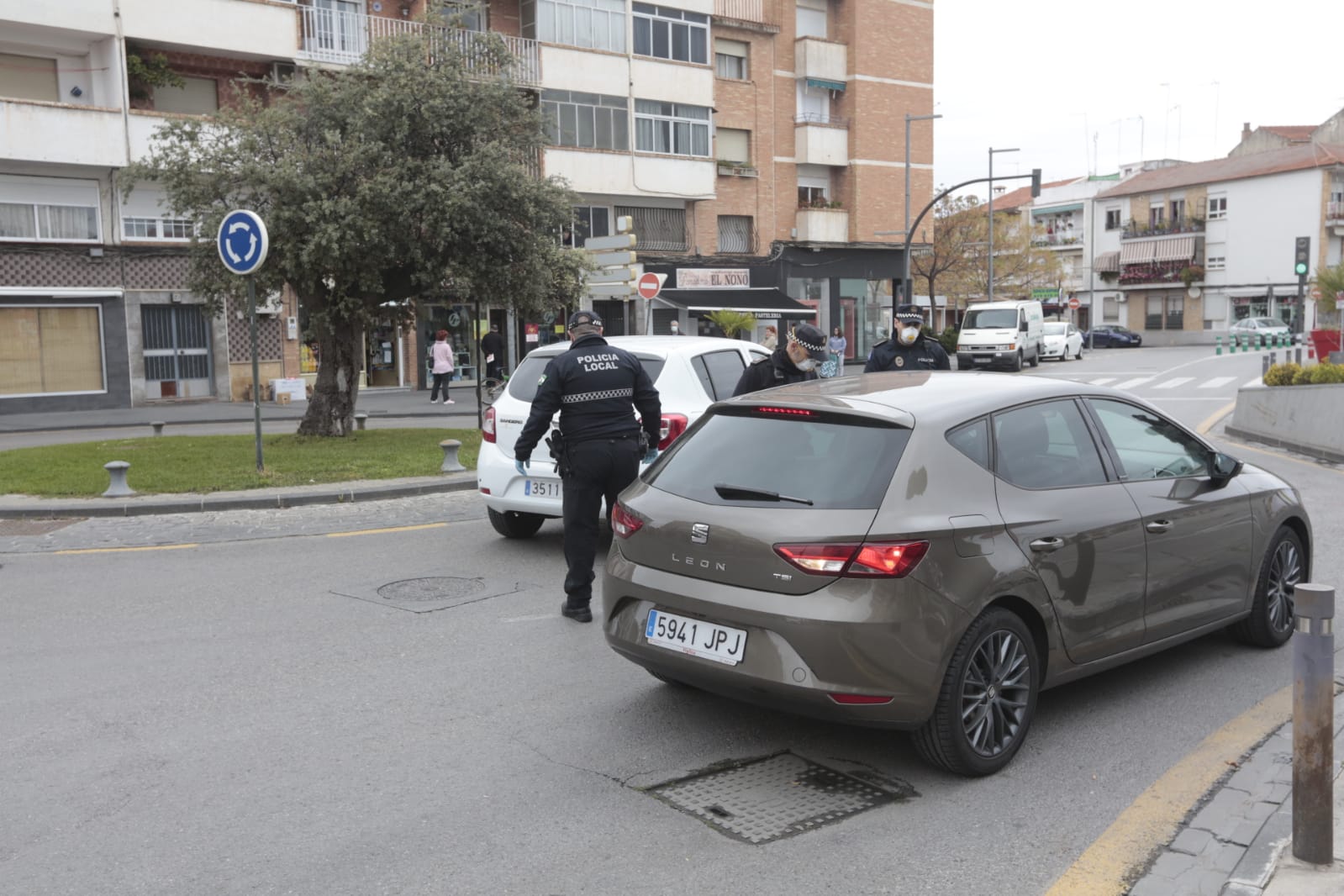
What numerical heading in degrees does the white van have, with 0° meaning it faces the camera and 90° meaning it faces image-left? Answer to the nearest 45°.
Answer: approximately 45°

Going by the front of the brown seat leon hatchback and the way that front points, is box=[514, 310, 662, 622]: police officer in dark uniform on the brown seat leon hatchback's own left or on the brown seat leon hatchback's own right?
on the brown seat leon hatchback's own left

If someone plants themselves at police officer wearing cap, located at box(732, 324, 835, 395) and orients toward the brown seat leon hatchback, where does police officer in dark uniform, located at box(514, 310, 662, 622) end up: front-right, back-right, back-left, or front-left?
front-right

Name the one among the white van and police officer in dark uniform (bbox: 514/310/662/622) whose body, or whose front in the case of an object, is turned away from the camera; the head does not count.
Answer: the police officer in dark uniform

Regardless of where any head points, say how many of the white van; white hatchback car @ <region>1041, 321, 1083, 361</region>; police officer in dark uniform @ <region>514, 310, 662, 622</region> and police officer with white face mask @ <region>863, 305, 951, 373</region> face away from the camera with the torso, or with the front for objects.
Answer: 1

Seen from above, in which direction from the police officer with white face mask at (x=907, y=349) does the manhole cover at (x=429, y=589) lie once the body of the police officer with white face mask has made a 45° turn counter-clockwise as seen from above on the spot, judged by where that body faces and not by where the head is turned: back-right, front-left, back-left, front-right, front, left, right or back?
right

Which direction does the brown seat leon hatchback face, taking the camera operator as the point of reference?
facing away from the viewer and to the right of the viewer

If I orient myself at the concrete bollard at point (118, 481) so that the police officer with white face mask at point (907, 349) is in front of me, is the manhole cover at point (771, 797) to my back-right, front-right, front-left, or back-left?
front-right

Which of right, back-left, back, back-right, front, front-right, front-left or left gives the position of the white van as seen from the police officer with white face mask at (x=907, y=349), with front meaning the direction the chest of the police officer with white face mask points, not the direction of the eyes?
back

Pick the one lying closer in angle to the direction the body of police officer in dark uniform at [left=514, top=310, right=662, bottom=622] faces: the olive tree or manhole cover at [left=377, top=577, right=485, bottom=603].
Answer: the olive tree

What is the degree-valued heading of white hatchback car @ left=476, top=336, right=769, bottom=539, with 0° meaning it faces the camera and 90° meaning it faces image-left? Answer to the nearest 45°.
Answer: approximately 225°

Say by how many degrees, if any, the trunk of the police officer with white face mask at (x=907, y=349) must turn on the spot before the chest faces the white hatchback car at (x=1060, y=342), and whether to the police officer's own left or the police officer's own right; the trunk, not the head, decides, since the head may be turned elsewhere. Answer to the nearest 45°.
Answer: approximately 180°

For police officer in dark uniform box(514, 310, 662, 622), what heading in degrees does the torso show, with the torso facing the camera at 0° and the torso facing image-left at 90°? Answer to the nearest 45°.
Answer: approximately 180°

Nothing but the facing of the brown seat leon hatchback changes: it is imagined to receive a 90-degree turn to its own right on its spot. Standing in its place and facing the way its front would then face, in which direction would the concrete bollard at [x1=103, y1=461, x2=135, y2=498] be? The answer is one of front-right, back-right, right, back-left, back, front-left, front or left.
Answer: back

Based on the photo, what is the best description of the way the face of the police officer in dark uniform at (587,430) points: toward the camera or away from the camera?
away from the camera

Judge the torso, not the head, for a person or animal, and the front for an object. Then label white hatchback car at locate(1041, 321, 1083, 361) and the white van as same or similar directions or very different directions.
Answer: same or similar directions

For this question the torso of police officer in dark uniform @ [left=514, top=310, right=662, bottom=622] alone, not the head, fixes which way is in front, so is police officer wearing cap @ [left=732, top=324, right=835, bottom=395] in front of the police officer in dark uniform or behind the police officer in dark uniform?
in front

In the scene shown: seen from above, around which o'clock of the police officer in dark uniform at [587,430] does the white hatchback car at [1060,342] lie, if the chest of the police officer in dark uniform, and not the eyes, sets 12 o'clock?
The white hatchback car is roughly at 1 o'clock from the police officer in dark uniform.

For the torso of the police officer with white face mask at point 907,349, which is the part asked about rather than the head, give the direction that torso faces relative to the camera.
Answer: toward the camera

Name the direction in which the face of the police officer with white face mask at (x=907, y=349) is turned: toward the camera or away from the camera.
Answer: toward the camera
